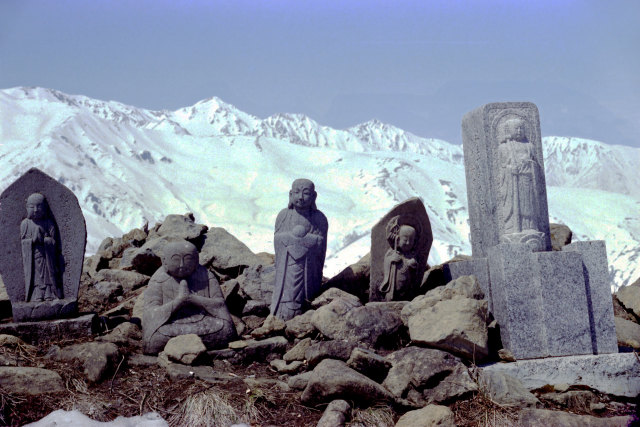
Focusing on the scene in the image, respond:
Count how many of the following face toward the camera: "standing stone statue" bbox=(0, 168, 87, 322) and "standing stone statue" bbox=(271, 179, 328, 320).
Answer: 2

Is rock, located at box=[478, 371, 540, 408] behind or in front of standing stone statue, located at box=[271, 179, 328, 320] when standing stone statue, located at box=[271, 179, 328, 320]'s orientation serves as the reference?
in front

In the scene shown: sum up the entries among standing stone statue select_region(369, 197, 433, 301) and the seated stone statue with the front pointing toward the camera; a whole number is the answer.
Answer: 2

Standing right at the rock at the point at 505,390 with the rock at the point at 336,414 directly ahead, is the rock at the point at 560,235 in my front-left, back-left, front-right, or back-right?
back-right

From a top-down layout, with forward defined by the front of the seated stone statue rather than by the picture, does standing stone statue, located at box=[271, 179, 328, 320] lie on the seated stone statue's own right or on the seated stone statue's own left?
on the seated stone statue's own left

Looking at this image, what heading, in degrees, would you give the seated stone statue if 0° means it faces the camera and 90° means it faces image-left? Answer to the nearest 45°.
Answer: approximately 0°

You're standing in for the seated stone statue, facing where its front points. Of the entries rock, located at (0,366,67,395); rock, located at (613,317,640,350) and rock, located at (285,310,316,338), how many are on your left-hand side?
2

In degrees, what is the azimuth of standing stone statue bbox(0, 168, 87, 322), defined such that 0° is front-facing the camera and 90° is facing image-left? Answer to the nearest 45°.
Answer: approximately 0°

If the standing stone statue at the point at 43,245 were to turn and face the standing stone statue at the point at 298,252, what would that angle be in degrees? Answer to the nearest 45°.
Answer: approximately 90° to its left

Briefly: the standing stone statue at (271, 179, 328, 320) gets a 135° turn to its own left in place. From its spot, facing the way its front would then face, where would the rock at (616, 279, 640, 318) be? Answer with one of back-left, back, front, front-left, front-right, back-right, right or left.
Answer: front-right

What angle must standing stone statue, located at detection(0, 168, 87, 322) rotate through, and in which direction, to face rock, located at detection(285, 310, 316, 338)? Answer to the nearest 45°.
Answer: approximately 45° to its left
